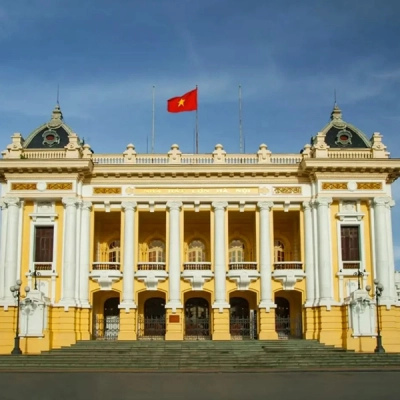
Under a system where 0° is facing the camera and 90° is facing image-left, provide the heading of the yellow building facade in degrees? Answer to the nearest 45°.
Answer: approximately 0°
